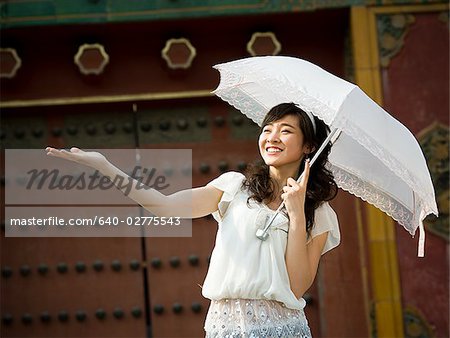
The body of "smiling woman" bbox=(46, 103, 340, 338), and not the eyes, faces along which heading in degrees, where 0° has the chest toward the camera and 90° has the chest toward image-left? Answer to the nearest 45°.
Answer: approximately 45°
